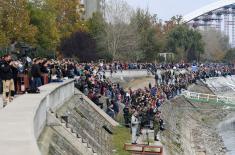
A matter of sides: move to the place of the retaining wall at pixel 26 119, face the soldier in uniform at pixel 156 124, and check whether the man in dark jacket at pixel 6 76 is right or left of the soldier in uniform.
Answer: left

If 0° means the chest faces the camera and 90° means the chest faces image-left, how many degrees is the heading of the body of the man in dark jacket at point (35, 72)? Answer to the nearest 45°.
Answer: approximately 270°

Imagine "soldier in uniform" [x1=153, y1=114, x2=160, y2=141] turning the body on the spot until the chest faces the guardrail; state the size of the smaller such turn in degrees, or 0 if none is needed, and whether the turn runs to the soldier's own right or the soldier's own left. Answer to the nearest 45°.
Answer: approximately 90° to the soldier's own right

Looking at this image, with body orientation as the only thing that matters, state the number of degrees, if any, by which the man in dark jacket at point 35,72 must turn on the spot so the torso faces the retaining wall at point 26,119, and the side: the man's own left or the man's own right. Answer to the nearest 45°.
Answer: approximately 90° to the man's own right
